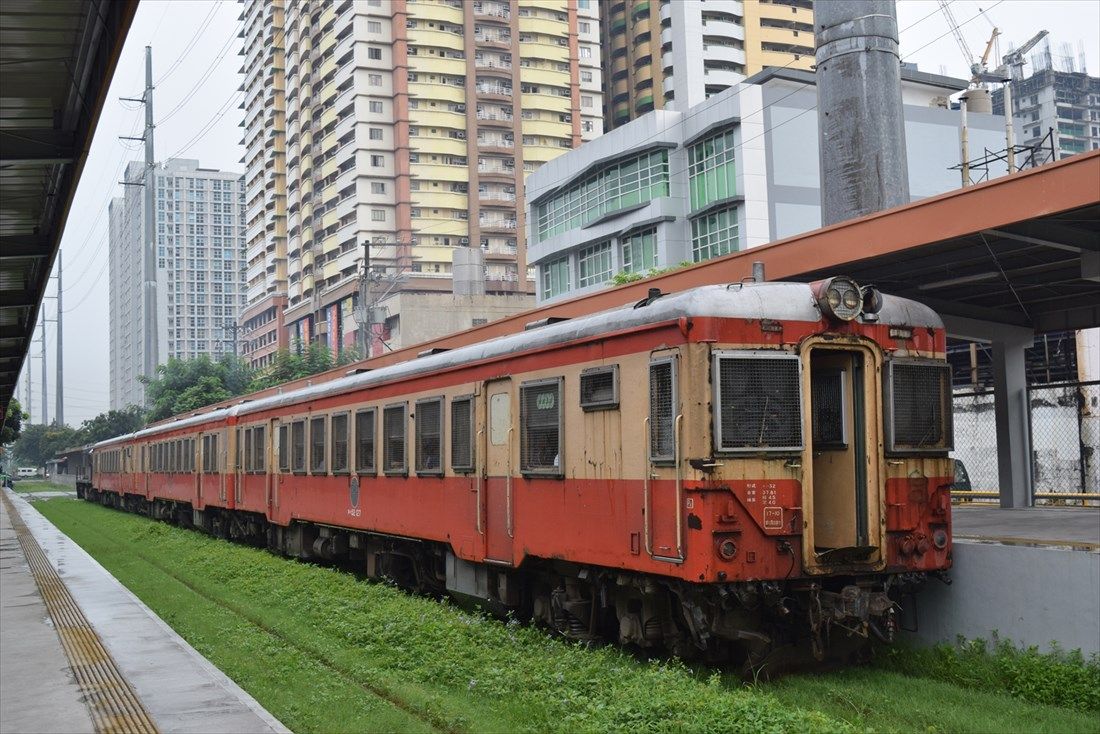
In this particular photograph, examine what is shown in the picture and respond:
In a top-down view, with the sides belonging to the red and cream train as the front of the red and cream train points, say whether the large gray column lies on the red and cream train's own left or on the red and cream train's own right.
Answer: on the red and cream train's own left

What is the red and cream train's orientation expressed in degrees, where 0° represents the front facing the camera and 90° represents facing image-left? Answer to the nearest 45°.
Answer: approximately 315°

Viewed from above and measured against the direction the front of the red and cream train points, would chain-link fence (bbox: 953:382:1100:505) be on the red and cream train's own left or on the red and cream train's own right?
on the red and cream train's own left

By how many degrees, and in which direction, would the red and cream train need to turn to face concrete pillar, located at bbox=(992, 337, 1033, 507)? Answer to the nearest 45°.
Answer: approximately 90° to its left
